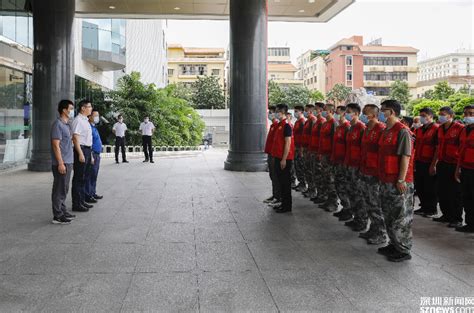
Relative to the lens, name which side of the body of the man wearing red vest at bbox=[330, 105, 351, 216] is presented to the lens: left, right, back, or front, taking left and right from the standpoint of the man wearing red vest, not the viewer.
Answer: left

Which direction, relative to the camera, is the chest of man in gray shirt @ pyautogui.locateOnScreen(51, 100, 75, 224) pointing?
to the viewer's right

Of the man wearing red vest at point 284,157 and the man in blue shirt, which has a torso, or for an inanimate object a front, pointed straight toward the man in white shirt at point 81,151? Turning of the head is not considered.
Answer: the man wearing red vest

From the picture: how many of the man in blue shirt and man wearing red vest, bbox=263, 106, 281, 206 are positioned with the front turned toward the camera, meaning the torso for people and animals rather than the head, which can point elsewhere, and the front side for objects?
0

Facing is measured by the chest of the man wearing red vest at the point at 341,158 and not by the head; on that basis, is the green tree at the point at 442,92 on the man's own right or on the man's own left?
on the man's own right

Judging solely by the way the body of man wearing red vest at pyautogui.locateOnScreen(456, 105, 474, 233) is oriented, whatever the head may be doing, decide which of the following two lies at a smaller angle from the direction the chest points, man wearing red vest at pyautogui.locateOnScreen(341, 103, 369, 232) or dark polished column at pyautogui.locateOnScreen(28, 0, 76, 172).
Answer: the man wearing red vest

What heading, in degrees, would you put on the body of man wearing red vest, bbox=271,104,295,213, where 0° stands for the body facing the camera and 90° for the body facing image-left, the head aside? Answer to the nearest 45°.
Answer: approximately 90°

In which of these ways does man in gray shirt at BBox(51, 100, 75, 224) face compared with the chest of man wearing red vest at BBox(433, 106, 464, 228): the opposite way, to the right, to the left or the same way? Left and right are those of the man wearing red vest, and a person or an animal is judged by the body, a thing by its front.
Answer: the opposite way

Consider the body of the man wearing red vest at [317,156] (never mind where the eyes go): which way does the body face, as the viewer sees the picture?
to the viewer's left

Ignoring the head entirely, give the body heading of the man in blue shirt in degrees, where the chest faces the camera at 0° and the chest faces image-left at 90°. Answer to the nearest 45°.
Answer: approximately 270°

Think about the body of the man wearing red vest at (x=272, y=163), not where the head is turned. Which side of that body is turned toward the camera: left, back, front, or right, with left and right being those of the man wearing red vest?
left

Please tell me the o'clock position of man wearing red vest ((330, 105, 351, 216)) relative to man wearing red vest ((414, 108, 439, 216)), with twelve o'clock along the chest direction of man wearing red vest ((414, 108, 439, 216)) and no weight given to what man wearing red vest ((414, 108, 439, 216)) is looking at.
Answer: man wearing red vest ((330, 105, 351, 216)) is roughly at 12 o'clock from man wearing red vest ((414, 108, 439, 216)).

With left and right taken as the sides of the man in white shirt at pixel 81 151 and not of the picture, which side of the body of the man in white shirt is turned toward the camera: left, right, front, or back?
right

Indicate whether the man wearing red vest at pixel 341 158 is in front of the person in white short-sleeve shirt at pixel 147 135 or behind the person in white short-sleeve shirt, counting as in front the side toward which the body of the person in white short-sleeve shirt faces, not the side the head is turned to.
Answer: in front

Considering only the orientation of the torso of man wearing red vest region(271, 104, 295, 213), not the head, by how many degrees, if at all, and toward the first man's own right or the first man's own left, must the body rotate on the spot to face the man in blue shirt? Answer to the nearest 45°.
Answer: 0° — they already face them

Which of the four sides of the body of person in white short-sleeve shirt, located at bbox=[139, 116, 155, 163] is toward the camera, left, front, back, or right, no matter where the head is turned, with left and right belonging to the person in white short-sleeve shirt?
front
